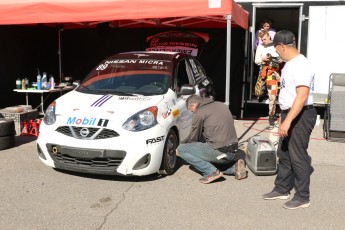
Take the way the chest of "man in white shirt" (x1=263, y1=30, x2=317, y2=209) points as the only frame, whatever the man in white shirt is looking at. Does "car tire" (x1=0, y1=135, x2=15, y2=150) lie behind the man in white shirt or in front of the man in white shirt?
in front

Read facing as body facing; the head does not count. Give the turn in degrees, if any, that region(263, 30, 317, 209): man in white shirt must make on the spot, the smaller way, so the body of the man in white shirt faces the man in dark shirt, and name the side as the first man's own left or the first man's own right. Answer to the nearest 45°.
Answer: approximately 45° to the first man's own right

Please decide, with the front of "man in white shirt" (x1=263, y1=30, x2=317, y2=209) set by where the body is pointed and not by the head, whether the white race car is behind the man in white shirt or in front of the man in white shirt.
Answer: in front

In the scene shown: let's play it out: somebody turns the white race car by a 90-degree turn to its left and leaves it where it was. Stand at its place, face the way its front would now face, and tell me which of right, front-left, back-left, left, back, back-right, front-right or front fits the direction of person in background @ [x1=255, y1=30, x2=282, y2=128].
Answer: left

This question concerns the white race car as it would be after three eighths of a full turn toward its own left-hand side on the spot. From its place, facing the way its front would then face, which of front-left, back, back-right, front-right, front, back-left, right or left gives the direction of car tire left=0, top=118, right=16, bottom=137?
back-left

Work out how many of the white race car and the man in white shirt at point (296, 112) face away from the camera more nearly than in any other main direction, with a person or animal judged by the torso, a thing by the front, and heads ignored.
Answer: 0

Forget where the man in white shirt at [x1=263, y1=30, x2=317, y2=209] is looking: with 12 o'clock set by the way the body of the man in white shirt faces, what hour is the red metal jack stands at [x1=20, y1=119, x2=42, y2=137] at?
The red metal jack stands is roughly at 1 o'clock from the man in white shirt.

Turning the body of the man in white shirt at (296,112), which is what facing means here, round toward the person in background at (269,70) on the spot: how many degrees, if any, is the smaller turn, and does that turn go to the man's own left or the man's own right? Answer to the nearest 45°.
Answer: approximately 90° to the man's own right

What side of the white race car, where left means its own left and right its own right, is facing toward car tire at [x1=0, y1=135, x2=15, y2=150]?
right

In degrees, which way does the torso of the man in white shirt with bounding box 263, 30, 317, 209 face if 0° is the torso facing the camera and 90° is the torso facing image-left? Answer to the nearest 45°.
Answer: approximately 90°
